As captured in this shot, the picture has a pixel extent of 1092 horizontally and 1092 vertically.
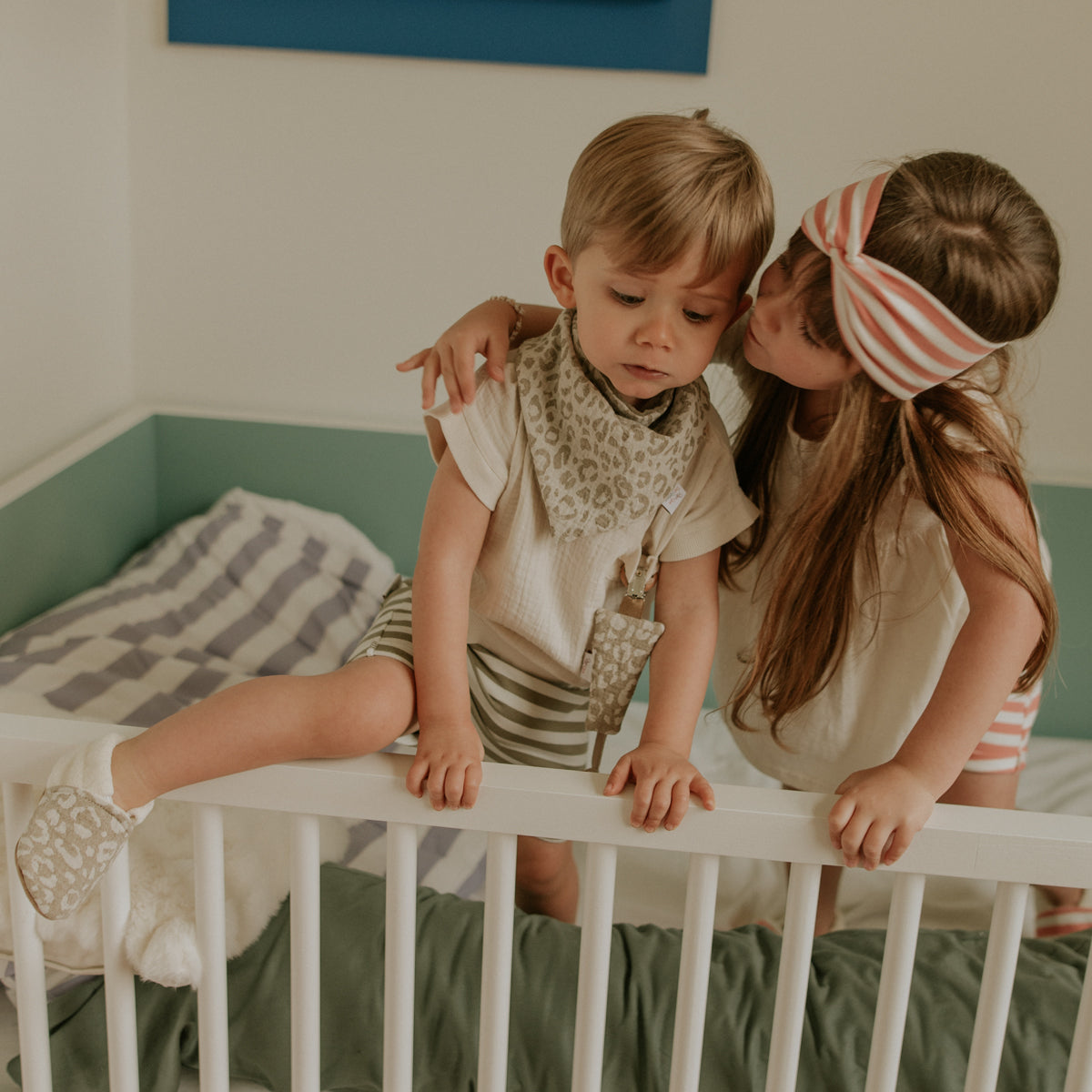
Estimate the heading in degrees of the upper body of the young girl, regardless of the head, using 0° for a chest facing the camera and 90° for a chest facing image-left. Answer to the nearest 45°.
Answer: approximately 45°

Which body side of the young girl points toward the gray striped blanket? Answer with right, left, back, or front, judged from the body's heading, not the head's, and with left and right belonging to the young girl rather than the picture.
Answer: right
